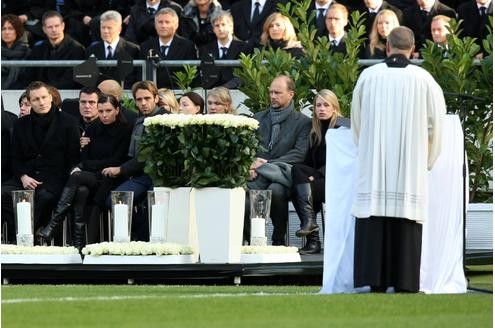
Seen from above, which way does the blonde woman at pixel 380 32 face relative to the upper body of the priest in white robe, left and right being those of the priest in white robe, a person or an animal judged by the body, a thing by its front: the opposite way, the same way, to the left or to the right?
the opposite way

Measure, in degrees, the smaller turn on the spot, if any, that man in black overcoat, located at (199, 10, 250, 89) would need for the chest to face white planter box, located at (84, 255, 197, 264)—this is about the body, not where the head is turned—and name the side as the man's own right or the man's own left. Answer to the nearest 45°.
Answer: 0° — they already face it

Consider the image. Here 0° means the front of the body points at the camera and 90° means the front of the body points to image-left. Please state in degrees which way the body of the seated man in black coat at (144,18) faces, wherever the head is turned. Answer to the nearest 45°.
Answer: approximately 0°

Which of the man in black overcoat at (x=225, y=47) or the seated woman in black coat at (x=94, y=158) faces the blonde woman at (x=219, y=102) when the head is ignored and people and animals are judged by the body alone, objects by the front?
the man in black overcoat

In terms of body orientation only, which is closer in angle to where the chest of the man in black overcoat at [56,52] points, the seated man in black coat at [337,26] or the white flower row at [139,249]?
the white flower row

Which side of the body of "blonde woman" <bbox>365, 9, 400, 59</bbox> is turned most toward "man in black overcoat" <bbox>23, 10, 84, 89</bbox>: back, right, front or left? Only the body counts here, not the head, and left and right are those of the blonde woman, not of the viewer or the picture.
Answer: right

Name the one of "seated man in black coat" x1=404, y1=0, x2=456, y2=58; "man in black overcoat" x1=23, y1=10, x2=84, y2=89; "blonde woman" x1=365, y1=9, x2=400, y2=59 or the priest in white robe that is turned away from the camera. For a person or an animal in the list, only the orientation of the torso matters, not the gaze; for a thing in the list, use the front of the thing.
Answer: the priest in white robe

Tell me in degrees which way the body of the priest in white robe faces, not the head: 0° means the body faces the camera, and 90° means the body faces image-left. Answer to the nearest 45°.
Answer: approximately 180°
